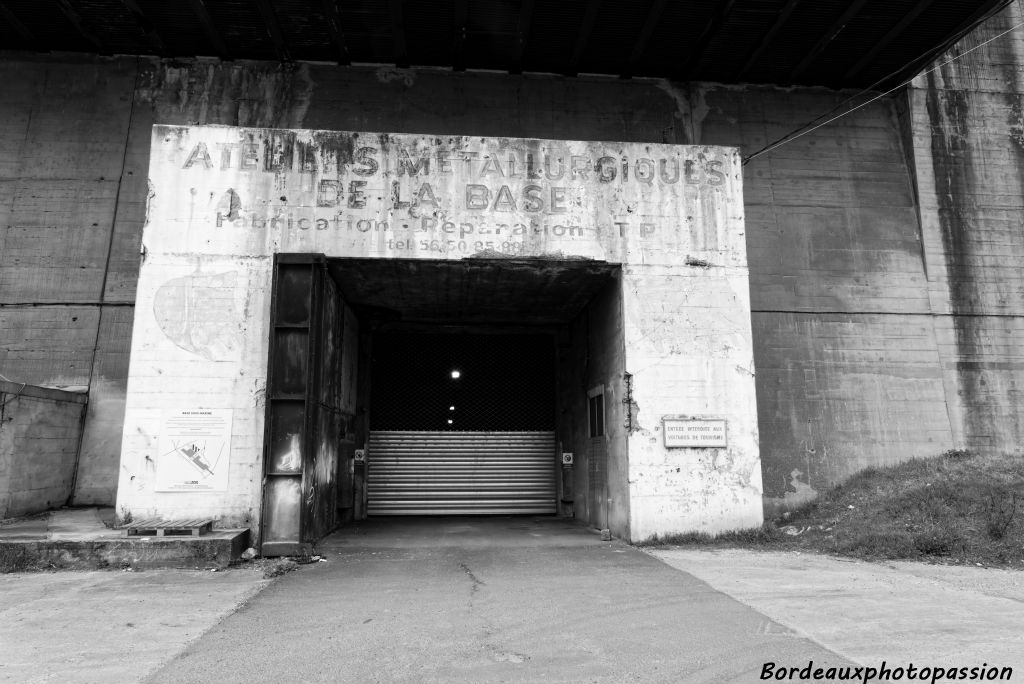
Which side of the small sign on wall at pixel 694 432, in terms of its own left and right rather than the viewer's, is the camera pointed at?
front

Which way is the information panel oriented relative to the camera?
toward the camera

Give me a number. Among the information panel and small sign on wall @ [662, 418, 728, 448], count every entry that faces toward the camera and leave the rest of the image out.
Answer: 2

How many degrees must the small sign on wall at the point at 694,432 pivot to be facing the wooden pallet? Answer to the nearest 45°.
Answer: approximately 45° to its right

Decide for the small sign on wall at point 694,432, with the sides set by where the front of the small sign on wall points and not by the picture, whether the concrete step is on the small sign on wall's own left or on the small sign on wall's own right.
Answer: on the small sign on wall's own right
